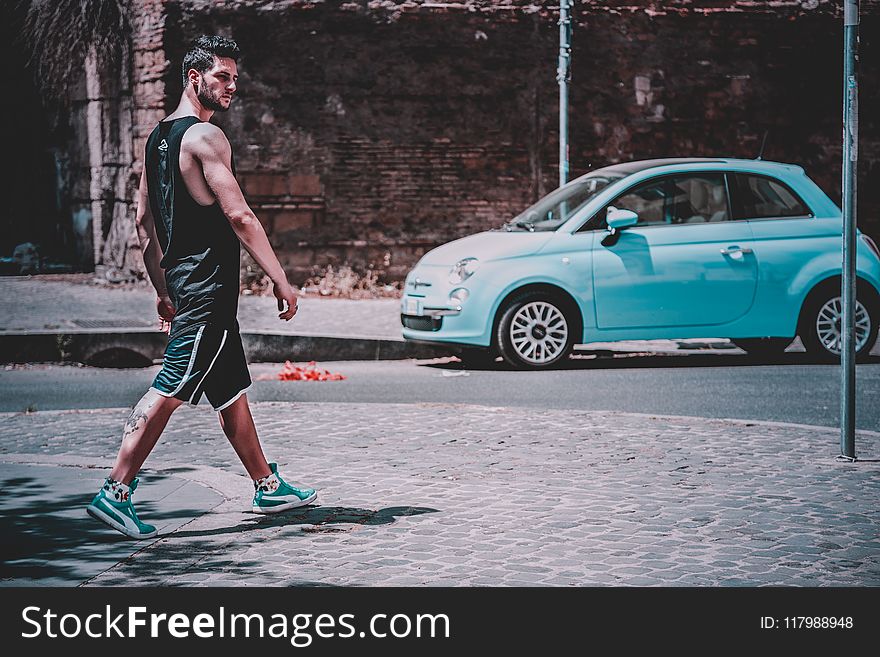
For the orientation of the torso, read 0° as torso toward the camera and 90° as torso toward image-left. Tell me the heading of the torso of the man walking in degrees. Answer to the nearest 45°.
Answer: approximately 225°

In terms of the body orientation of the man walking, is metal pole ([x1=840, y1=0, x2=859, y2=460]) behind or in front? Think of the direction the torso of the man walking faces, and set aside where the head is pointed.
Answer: in front

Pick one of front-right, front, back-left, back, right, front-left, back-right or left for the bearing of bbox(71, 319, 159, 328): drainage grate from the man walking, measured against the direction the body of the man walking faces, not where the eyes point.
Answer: front-left

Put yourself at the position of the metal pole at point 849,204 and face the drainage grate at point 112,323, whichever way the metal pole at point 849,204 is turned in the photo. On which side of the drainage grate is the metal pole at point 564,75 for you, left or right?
right

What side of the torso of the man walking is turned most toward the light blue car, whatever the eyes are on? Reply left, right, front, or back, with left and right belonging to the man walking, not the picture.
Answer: front

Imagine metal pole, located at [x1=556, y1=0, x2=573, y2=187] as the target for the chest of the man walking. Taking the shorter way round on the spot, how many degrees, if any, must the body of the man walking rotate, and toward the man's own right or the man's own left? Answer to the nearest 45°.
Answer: approximately 45° to the man's own left

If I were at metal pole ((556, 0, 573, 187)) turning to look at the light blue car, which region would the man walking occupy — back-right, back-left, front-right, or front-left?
front-right

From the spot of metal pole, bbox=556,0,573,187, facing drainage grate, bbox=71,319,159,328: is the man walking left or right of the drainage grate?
left

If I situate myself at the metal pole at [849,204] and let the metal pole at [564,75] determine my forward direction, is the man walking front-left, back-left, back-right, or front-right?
back-left
